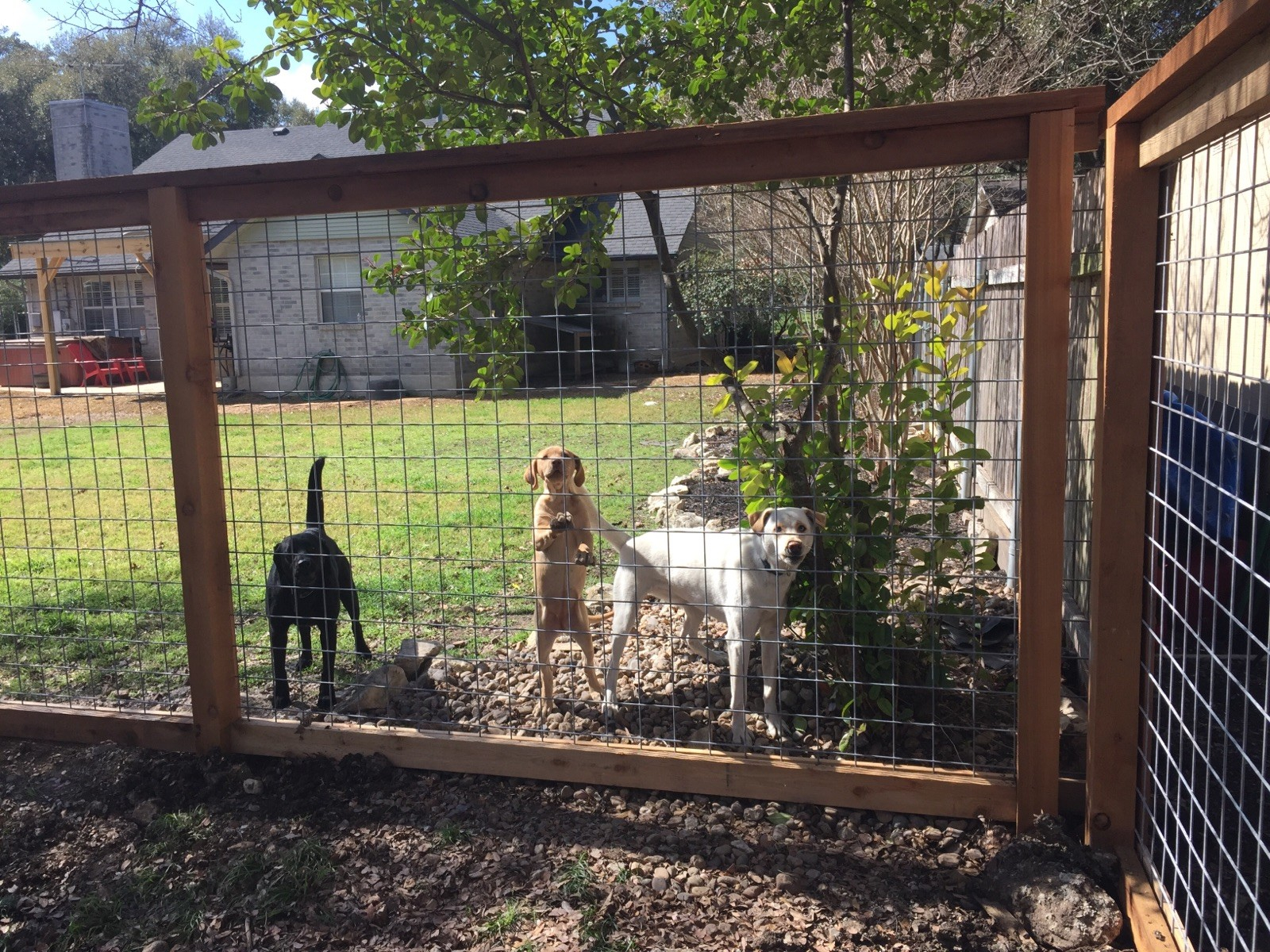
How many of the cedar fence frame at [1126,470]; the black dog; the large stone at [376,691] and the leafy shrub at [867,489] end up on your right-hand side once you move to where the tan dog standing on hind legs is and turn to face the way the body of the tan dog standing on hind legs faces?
2

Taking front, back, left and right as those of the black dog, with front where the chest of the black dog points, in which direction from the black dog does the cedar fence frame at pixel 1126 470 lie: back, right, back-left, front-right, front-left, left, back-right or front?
front-left

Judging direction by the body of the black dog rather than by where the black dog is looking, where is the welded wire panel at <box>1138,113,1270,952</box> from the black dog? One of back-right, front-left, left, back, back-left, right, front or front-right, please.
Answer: front-left

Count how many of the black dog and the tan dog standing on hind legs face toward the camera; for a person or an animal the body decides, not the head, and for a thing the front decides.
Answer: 2

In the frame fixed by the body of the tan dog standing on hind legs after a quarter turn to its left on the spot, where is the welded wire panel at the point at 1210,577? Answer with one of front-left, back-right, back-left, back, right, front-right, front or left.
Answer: front-right

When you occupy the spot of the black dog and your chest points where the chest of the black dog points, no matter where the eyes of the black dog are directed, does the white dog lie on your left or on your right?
on your left

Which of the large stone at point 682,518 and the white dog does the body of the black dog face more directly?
the white dog

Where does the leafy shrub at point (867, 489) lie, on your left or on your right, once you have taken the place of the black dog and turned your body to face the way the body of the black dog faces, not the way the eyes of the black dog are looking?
on your left

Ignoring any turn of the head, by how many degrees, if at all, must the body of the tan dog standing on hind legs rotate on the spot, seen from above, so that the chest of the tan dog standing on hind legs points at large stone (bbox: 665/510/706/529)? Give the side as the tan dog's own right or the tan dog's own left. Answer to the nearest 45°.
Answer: approximately 180°

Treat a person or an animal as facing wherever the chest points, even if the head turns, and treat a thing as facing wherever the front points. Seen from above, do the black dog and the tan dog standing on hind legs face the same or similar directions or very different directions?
same or similar directions

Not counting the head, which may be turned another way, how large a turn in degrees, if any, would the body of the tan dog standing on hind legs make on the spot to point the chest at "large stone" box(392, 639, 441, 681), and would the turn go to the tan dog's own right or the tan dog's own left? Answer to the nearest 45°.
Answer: approximately 135° to the tan dog's own right

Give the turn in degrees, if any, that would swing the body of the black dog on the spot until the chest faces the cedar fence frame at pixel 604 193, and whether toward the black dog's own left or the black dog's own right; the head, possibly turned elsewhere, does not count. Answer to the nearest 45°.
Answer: approximately 45° to the black dog's own left

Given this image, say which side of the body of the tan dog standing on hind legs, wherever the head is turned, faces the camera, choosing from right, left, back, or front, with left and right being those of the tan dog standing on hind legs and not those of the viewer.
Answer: front

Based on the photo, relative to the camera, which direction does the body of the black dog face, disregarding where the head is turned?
toward the camera

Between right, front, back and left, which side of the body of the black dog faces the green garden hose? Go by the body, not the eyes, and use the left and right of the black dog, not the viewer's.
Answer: back

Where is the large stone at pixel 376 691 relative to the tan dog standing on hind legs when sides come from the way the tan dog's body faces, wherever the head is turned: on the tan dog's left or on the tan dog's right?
on the tan dog's right
